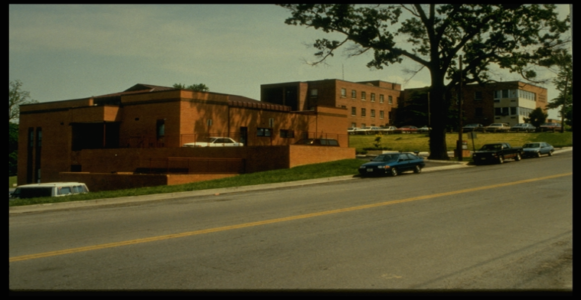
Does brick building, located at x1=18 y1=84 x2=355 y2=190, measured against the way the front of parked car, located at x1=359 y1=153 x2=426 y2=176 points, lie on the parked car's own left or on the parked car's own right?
on the parked car's own right

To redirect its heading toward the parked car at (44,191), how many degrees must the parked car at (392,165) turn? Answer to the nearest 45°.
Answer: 0° — it already faces it

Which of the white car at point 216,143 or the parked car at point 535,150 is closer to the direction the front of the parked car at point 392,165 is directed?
the white car

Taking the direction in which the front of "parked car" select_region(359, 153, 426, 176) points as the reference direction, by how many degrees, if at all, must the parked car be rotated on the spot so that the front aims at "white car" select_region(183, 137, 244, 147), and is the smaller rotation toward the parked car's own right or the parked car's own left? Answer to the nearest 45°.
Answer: approximately 90° to the parked car's own right

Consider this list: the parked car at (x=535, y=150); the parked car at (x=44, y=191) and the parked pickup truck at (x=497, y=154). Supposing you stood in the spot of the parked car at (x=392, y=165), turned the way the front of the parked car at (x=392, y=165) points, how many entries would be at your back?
2

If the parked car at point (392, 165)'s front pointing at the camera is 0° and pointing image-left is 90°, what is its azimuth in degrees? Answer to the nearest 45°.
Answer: approximately 45°

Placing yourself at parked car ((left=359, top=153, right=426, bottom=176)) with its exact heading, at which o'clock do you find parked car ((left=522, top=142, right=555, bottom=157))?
parked car ((left=522, top=142, right=555, bottom=157)) is roughly at 6 o'clock from parked car ((left=359, top=153, right=426, bottom=176)).

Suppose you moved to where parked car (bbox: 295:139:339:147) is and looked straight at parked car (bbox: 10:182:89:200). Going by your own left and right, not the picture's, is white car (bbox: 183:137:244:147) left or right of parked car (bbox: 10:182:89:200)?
right

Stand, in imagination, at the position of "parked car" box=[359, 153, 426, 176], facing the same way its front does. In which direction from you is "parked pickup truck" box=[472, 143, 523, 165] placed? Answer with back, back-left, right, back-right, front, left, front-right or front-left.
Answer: back

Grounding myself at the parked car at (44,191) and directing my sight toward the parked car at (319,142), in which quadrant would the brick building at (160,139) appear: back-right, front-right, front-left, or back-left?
front-left

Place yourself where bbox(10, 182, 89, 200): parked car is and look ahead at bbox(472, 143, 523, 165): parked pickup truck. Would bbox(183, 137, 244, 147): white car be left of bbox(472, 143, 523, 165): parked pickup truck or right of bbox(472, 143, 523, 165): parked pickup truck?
left
